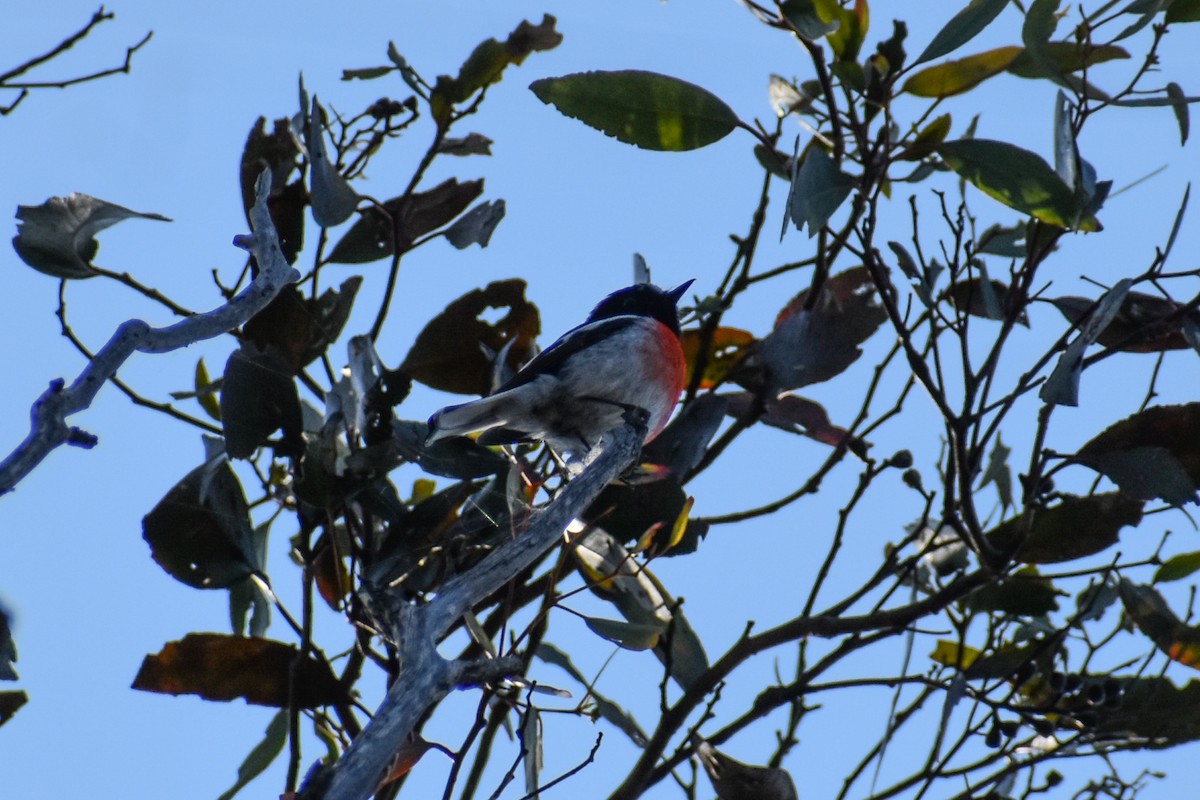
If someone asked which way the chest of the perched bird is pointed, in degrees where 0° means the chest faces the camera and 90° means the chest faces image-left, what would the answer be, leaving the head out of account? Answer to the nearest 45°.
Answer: approximately 270°
